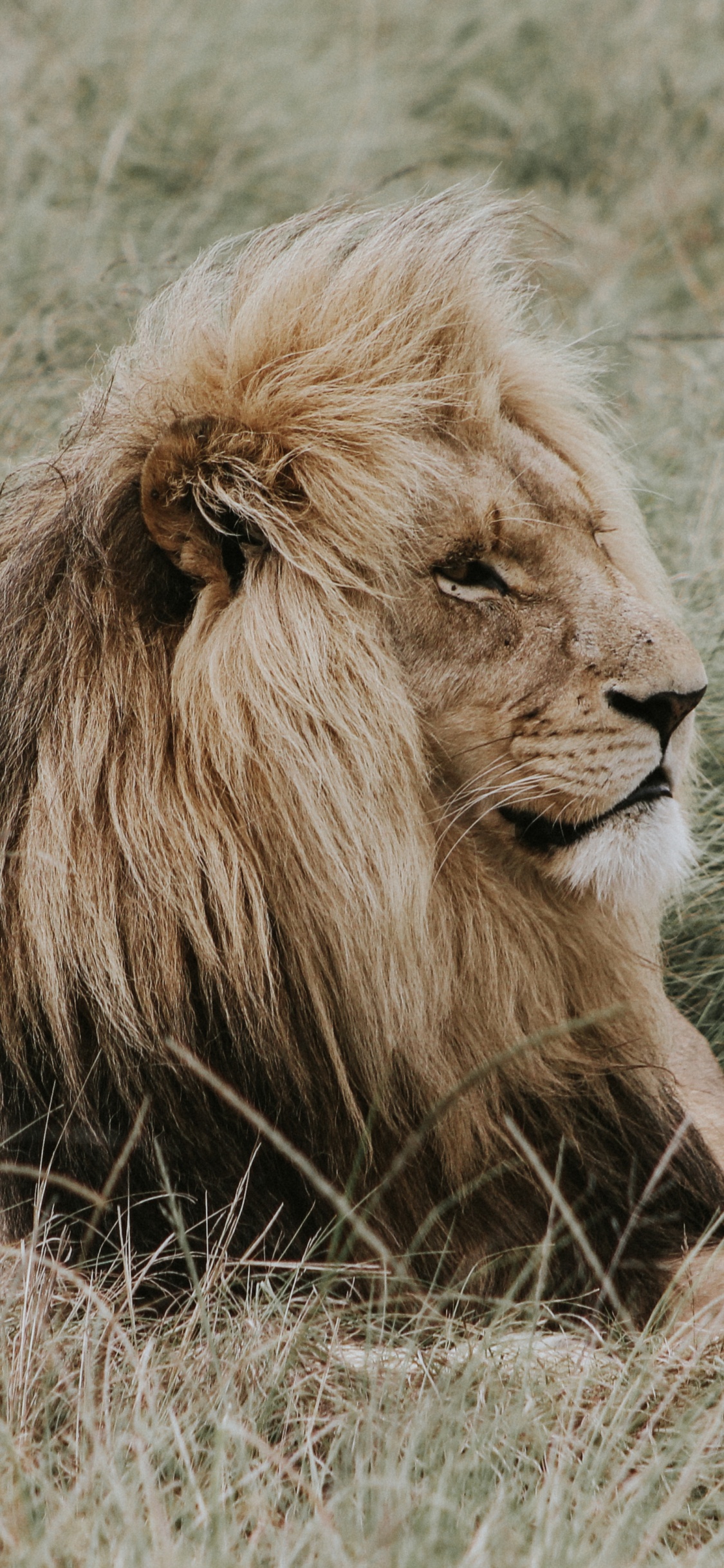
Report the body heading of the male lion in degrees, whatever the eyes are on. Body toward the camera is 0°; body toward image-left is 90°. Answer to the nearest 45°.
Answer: approximately 270°
